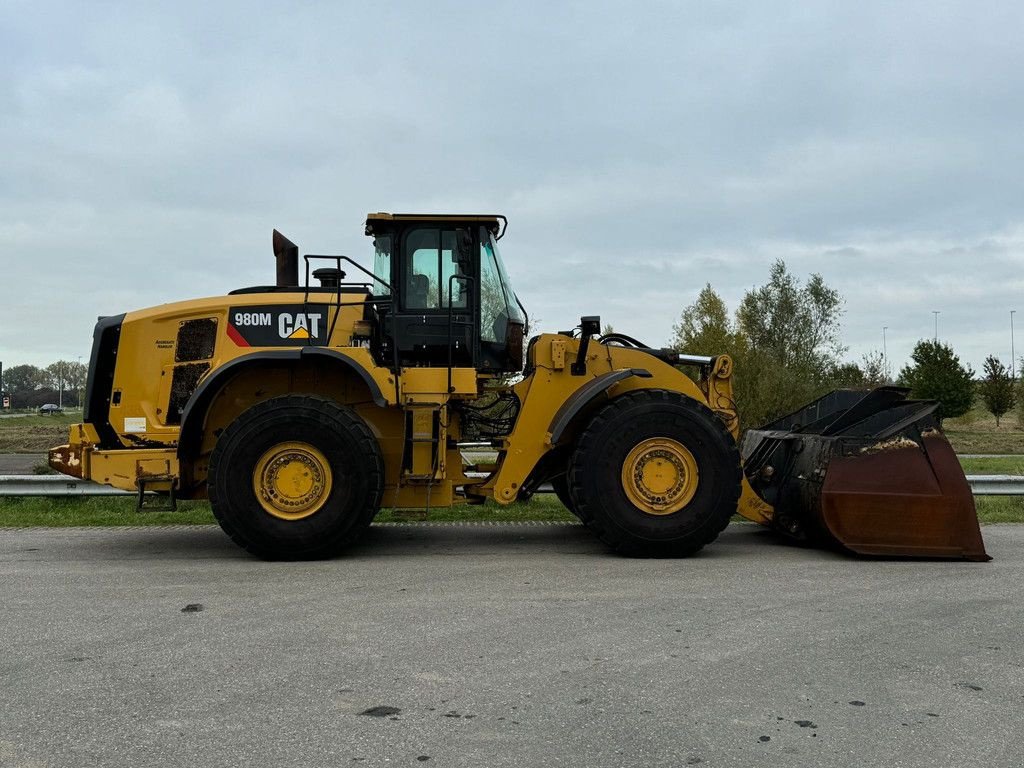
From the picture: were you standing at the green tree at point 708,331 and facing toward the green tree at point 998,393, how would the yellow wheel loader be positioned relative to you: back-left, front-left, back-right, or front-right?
back-right

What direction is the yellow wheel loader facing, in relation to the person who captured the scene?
facing to the right of the viewer

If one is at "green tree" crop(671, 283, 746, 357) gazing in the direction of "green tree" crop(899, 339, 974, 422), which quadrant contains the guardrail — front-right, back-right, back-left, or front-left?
back-right

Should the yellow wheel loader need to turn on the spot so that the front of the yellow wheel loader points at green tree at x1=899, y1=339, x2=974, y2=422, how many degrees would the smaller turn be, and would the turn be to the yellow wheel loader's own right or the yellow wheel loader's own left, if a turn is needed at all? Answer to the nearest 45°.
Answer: approximately 45° to the yellow wheel loader's own left

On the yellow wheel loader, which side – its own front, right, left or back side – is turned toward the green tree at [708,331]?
left
